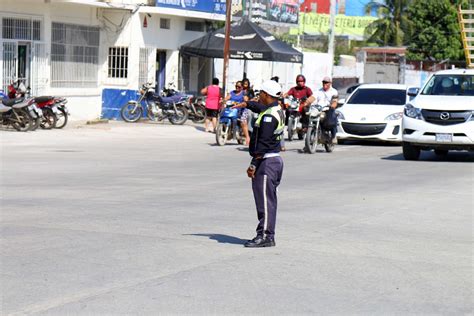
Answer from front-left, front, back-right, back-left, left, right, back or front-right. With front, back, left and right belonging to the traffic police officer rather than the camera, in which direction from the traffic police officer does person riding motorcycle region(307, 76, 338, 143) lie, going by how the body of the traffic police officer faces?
right

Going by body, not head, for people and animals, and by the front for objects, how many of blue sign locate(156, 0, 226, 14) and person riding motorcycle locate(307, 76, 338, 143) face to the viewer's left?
0

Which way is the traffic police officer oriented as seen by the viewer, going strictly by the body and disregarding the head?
to the viewer's left

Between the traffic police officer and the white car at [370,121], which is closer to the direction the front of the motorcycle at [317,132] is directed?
the traffic police officer

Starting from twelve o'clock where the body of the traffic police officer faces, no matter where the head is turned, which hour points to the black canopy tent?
The black canopy tent is roughly at 3 o'clock from the traffic police officer.

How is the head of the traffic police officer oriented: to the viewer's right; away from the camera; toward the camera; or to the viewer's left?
to the viewer's left

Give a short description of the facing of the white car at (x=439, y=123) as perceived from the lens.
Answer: facing the viewer

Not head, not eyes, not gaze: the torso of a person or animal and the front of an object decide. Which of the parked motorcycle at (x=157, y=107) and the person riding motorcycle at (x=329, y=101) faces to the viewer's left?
the parked motorcycle

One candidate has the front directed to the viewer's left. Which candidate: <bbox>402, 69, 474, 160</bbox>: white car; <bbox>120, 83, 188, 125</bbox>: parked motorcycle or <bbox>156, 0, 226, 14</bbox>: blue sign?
the parked motorcycle

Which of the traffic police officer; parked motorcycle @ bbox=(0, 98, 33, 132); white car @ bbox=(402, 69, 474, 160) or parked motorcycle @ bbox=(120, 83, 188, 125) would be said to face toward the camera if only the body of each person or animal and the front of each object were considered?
the white car

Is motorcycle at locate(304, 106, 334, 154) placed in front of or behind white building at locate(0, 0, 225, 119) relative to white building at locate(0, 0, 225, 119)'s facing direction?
in front

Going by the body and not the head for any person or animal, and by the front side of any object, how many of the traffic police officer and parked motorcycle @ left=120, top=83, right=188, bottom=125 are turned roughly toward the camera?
0

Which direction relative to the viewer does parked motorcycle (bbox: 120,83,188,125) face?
to the viewer's left

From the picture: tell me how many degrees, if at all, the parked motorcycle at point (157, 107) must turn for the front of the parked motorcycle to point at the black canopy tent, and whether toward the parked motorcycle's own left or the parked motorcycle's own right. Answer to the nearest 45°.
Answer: approximately 180°

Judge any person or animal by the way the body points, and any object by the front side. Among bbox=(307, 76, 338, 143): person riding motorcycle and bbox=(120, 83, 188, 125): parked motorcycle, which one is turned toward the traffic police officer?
the person riding motorcycle

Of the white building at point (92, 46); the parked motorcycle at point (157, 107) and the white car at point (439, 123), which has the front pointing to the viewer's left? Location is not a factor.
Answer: the parked motorcycle
